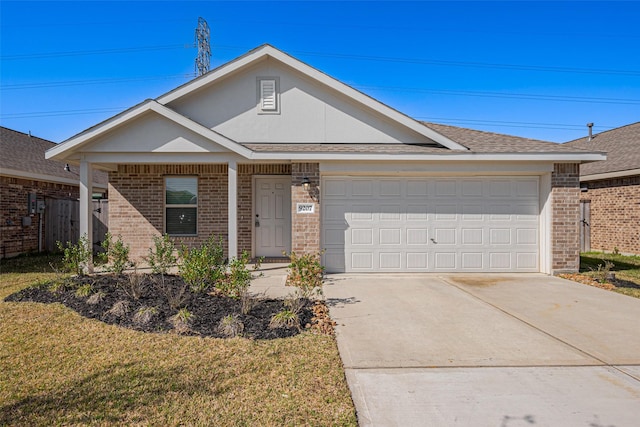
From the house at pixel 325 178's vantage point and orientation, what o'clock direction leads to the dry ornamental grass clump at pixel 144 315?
The dry ornamental grass clump is roughly at 1 o'clock from the house.

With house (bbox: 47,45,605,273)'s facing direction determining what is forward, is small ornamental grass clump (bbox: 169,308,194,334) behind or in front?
in front

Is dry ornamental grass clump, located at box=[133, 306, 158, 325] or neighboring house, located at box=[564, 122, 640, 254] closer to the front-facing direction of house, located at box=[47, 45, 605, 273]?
the dry ornamental grass clump

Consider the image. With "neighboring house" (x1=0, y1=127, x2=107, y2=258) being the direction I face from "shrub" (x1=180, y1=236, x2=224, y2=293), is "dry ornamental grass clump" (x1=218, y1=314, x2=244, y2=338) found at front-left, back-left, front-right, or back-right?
back-left

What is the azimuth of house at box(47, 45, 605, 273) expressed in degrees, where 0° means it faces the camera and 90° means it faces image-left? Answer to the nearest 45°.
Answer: approximately 0°

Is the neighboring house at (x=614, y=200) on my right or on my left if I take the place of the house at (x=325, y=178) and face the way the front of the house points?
on my left

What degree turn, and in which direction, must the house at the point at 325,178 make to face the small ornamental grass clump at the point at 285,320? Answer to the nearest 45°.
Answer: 0° — it already faces it

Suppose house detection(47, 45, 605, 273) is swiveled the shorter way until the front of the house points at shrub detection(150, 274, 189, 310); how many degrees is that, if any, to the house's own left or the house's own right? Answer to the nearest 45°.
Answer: approximately 45° to the house's own right

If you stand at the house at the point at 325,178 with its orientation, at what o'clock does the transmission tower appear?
The transmission tower is roughly at 5 o'clock from the house.

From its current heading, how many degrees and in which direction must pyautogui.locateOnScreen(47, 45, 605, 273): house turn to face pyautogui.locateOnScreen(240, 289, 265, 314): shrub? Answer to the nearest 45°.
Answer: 0° — it already faces it

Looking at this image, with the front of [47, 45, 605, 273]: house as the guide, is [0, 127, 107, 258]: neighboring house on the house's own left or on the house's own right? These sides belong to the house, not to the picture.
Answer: on the house's own right

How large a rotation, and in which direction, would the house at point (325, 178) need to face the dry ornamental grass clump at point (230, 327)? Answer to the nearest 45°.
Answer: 0° — it already faces it
